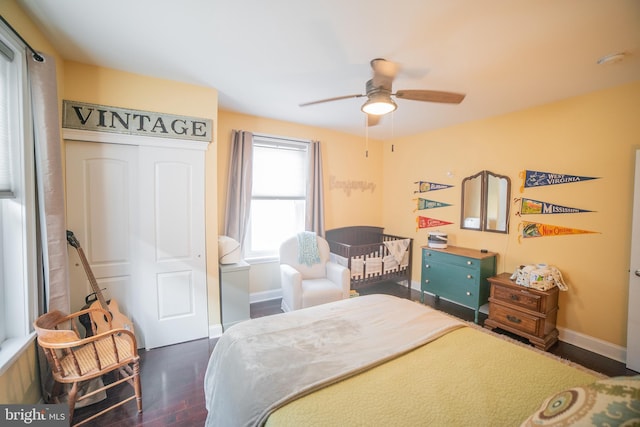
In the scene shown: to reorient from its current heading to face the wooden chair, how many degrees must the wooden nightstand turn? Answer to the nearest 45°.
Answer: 0° — it already faces it

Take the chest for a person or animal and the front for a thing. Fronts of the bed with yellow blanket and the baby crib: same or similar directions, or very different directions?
very different directions

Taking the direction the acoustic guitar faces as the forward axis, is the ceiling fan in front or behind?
in front

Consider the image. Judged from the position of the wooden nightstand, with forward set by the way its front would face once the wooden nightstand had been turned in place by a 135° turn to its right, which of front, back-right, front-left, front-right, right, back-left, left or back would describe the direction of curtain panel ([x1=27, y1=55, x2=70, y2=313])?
back-left

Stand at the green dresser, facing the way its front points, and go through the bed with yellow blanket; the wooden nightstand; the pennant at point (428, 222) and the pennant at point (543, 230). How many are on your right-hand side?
1

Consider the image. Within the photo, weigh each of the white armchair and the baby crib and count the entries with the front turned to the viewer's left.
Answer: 0

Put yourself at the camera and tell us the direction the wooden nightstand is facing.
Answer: facing the viewer and to the left of the viewer

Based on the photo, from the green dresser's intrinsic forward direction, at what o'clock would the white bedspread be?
The white bedspread is roughly at 11 o'clock from the green dresser.

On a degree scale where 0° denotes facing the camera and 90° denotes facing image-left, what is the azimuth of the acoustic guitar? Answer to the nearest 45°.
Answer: approximately 315°

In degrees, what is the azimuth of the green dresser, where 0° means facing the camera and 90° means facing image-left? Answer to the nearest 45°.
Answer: approximately 45°

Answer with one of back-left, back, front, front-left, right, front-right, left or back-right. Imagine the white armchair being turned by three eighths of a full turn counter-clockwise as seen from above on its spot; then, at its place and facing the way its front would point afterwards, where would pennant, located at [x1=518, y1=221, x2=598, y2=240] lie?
right

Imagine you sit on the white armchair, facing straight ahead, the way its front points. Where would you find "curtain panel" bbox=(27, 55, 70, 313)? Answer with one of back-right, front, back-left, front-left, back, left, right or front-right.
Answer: right

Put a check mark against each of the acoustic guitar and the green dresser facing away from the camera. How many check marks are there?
0
